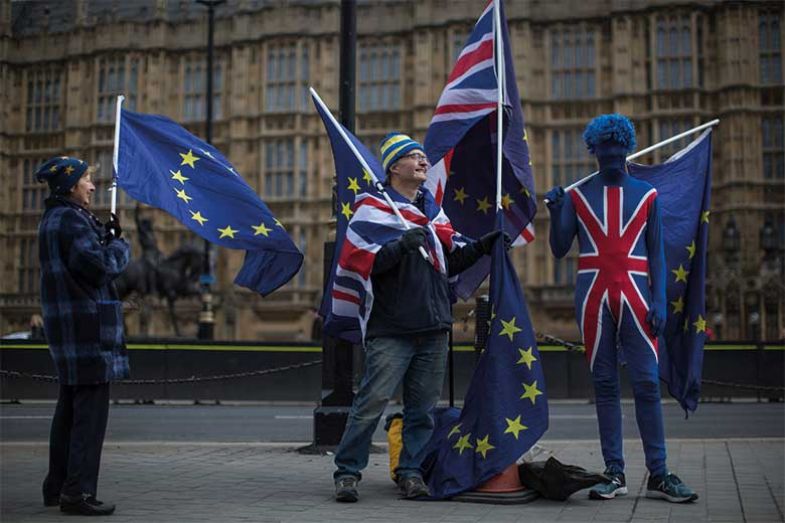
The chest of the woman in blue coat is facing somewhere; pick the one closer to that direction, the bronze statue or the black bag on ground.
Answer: the black bag on ground

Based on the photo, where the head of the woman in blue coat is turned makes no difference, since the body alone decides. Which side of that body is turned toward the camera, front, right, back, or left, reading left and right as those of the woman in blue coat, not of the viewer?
right

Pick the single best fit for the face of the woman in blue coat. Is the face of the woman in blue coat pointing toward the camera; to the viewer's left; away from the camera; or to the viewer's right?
to the viewer's right

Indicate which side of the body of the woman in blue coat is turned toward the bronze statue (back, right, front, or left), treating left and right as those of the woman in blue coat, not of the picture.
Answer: left

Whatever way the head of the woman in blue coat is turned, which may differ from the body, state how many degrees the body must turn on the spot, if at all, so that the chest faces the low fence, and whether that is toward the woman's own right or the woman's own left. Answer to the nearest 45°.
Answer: approximately 90° to the woman's own left
